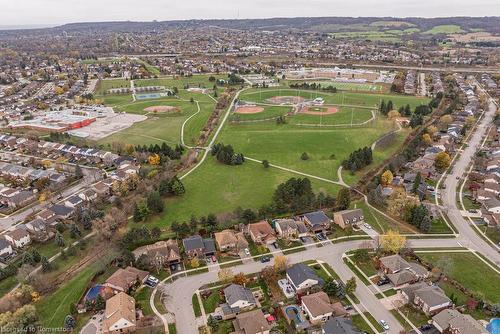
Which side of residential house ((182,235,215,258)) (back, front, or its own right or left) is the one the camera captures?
front

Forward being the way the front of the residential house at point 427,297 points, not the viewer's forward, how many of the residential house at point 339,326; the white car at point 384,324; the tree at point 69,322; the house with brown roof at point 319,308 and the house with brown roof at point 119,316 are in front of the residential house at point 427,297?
5

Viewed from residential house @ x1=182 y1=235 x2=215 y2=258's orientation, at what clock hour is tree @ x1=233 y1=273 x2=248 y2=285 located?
The tree is roughly at 11 o'clock from the residential house.

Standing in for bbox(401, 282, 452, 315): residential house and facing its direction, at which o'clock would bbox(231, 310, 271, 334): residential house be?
bbox(231, 310, 271, 334): residential house is roughly at 12 o'clock from bbox(401, 282, 452, 315): residential house.

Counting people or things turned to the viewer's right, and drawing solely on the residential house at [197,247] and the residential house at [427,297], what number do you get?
0

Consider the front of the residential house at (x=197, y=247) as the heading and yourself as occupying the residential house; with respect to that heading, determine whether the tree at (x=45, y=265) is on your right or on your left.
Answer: on your right

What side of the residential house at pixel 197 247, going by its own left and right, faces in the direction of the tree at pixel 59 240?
right

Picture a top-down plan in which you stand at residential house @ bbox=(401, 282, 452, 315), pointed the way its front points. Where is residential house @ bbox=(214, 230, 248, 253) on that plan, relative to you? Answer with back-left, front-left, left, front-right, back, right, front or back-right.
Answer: front-right

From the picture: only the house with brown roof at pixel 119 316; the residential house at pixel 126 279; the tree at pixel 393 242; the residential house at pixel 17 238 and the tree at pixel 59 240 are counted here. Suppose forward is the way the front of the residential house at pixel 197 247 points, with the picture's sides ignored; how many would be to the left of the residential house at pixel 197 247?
1

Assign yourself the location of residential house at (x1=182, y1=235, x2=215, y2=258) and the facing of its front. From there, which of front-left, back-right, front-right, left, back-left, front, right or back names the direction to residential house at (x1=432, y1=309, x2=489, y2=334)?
front-left

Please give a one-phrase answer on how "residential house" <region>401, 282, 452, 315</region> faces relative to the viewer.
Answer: facing the viewer and to the left of the viewer

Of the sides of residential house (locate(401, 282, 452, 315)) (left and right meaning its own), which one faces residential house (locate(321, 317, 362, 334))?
front

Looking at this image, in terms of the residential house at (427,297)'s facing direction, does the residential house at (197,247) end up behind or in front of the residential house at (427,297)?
in front

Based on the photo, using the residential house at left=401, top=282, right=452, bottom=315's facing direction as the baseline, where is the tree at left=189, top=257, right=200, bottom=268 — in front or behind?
in front

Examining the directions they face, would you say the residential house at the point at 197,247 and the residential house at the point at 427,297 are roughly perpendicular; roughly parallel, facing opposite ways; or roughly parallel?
roughly perpendicular

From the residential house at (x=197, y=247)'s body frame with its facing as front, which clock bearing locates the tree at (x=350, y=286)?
The tree is roughly at 10 o'clock from the residential house.
